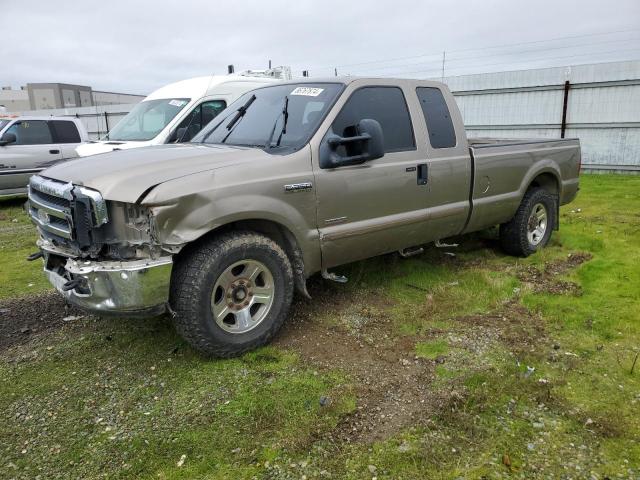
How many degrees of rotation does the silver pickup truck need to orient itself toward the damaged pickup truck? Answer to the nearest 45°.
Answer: approximately 90° to its left

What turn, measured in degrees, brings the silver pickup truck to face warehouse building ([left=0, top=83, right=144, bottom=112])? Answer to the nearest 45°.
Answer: approximately 90° to its right

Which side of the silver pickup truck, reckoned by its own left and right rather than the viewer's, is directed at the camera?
left

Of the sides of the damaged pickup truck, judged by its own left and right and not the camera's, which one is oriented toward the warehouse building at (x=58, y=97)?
right

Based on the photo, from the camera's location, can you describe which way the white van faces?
facing the viewer and to the left of the viewer

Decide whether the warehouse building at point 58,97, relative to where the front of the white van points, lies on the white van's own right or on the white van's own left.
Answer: on the white van's own right

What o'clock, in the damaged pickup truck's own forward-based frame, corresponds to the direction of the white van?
The white van is roughly at 4 o'clock from the damaged pickup truck.

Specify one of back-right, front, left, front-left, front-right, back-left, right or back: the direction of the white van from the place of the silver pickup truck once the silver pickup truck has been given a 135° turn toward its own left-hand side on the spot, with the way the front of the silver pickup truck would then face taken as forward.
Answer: front

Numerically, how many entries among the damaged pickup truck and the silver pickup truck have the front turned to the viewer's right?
0

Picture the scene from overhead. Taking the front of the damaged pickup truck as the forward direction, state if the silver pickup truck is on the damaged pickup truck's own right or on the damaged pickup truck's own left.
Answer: on the damaged pickup truck's own right
